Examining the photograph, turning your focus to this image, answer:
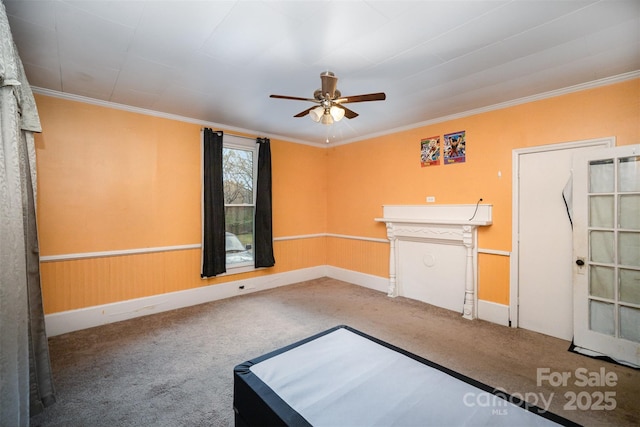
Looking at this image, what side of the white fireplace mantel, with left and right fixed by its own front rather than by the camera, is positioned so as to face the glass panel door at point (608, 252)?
left

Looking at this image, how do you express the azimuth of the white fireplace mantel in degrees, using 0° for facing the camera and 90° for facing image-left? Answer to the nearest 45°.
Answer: approximately 45°

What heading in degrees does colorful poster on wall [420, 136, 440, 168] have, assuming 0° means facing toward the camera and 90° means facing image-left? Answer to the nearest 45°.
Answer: approximately 45°

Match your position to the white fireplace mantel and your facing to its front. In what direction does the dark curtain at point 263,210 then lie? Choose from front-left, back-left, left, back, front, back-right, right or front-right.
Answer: front-right

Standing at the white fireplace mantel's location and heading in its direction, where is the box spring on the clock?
The box spring is roughly at 11 o'clock from the white fireplace mantel.

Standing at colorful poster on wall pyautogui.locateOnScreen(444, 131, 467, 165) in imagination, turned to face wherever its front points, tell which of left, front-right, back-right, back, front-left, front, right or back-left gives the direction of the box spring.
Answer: front-left

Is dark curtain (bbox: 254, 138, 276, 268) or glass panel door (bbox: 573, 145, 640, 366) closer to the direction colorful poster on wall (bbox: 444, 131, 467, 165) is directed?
the dark curtain

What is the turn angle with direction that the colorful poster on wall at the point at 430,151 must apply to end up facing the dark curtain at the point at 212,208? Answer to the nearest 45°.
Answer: approximately 45° to its right
